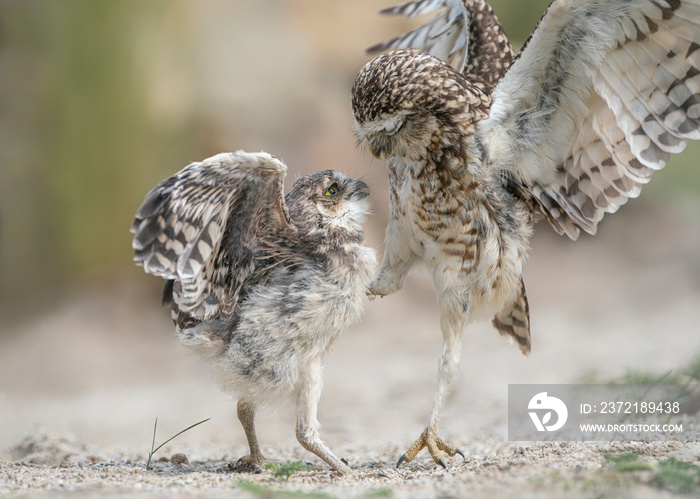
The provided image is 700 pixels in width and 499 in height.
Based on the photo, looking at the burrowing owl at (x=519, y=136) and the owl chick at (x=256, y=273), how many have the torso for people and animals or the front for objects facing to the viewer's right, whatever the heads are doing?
1

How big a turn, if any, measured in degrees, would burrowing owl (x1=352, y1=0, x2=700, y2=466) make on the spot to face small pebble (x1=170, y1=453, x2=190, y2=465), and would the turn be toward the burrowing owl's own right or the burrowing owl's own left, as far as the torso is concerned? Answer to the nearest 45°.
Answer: approximately 45° to the burrowing owl's own right

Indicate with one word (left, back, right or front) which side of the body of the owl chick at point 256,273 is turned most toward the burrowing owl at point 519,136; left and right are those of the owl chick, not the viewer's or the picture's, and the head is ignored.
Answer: front

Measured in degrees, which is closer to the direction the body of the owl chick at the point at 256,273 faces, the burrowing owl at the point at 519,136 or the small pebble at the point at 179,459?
the burrowing owl

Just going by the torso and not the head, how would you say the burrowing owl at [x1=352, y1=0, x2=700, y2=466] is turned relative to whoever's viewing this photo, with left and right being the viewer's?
facing the viewer and to the left of the viewer

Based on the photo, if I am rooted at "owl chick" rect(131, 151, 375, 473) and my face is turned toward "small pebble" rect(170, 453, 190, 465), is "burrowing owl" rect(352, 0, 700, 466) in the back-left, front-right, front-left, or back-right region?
back-right

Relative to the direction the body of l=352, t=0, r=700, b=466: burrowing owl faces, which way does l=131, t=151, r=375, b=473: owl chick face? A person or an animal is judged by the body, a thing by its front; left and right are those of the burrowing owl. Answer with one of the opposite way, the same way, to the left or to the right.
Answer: the opposite way

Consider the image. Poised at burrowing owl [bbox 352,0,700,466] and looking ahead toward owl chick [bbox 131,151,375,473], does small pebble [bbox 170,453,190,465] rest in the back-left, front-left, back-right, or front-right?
front-right

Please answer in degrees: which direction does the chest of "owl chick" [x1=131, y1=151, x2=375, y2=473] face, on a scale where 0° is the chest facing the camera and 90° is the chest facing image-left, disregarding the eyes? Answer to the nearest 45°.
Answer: approximately 270°

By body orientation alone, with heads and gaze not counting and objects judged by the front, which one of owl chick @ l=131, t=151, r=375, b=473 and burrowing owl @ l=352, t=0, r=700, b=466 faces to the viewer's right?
the owl chick

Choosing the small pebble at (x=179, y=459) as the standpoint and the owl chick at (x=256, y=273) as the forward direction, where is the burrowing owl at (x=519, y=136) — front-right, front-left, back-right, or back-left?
front-left
